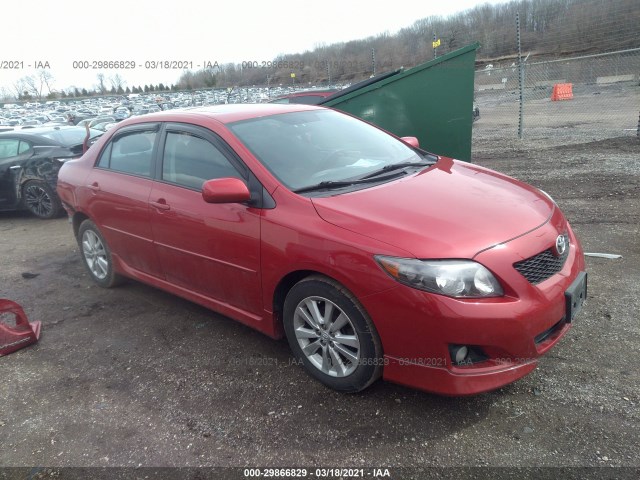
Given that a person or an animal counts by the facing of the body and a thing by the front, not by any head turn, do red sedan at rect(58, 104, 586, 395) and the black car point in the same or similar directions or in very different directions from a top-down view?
very different directions

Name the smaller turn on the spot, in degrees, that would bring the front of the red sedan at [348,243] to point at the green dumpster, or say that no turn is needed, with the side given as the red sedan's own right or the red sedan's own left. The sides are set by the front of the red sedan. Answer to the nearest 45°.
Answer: approximately 135° to the red sedan's own left

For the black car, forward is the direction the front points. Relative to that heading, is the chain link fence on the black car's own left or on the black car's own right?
on the black car's own right

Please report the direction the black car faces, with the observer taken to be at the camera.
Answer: facing away from the viewer and to the left of the viewer

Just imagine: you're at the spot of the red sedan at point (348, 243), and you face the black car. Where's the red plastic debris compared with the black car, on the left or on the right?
left

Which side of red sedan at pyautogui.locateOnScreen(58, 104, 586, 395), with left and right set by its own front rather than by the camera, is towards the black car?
back

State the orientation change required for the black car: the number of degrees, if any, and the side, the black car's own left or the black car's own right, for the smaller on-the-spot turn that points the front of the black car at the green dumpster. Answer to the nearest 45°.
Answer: approximately 180°
